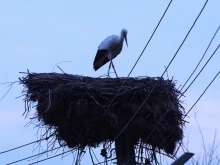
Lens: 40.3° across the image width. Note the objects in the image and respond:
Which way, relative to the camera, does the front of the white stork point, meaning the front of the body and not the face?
to the viewer's right
